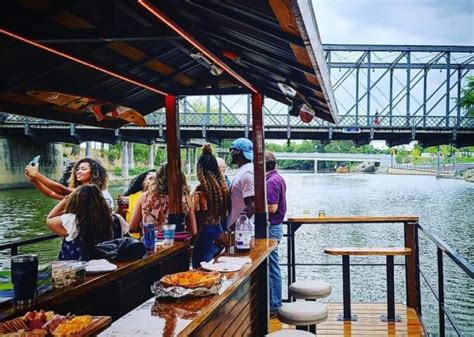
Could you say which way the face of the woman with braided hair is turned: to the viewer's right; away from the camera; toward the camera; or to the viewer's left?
away from the camera

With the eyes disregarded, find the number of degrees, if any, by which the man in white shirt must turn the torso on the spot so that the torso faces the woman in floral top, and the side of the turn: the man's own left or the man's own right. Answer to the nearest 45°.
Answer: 0° — they already face them

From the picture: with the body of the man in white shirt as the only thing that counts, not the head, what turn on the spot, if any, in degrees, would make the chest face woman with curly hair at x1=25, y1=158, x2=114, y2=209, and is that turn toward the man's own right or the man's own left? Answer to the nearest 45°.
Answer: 0° — they already face them

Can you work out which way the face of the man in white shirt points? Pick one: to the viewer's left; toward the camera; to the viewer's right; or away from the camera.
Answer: to the viewer's left

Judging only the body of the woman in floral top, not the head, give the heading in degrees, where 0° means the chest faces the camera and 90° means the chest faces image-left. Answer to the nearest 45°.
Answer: approximately 180°

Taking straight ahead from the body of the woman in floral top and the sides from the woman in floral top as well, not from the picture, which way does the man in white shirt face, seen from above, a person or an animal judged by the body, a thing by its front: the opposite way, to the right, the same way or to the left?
to the left

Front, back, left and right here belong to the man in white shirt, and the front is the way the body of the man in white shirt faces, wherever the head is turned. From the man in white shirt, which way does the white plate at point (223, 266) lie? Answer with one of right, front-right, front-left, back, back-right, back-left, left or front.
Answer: left

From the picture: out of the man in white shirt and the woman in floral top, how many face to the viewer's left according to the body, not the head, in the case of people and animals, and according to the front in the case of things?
1

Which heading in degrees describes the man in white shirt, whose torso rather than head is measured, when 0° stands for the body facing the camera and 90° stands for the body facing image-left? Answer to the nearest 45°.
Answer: approximately 90°

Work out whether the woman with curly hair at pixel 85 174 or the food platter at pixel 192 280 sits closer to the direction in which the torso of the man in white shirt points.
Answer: the woman with curly hair

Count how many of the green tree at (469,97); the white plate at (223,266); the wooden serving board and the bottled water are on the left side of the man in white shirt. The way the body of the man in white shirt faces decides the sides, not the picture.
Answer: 3
